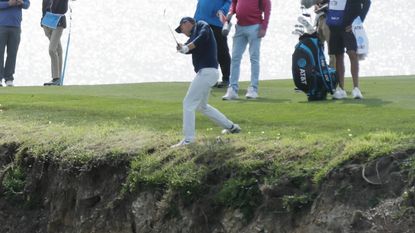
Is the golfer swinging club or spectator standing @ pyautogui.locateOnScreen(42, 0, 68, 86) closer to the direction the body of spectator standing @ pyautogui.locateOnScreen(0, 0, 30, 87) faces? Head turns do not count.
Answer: the golfer swinging club

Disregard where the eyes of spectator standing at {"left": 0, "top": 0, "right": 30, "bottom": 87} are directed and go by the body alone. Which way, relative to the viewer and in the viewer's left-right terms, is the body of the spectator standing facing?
facing the viewer

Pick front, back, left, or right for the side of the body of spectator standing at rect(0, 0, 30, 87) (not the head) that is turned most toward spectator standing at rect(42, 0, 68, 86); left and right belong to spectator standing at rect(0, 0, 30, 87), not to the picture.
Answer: left

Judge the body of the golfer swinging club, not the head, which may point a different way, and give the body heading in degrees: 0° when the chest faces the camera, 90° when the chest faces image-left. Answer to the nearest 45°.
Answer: approximately 90°

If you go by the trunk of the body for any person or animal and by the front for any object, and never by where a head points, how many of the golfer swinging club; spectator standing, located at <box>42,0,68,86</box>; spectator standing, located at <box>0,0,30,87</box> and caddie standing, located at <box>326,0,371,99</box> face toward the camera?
2

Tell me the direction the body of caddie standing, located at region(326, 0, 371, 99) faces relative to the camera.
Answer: toward the camera
